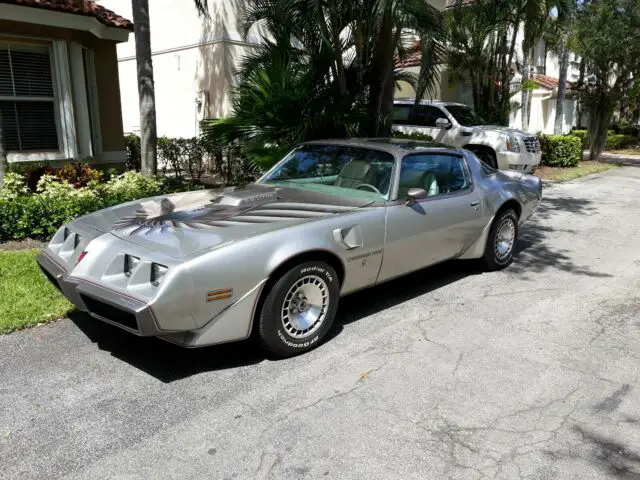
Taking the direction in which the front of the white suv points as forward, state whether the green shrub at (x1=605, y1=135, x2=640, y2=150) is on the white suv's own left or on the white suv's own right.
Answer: on the white suv's own left

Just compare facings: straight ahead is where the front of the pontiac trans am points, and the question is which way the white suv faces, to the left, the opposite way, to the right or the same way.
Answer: to the left

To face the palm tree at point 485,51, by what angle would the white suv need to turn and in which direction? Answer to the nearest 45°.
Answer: approximately 135° to its left

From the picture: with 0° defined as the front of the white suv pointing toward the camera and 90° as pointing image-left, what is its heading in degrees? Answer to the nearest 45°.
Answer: approximately 315°

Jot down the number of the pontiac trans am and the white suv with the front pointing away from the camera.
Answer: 0

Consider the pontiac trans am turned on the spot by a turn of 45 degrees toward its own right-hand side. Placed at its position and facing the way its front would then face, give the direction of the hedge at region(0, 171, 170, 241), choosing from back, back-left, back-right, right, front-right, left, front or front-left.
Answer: front-right

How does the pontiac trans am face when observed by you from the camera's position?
facing the viewer and to the left of the viewer

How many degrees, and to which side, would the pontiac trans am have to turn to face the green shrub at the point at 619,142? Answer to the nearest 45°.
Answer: approximately 180°

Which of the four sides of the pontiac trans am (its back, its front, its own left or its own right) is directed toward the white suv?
back
